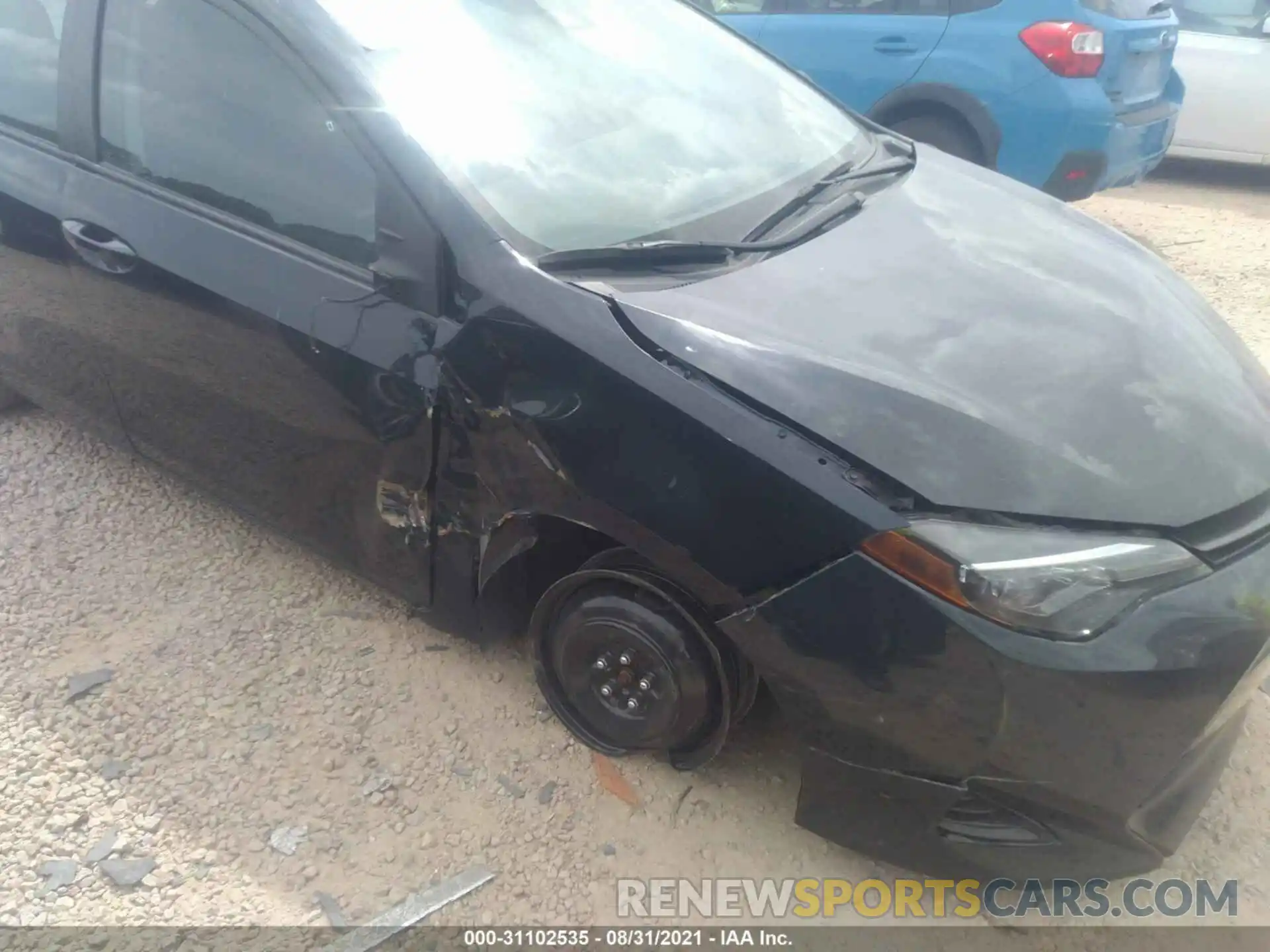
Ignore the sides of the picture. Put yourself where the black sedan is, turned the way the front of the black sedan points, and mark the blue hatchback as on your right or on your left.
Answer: on your left

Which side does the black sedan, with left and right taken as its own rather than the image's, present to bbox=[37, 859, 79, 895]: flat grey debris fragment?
right

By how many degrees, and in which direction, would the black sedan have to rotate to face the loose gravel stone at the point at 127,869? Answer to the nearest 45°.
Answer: approximately 90° to its right

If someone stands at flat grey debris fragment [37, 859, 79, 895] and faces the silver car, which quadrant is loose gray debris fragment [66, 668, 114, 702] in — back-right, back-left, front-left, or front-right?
front-left

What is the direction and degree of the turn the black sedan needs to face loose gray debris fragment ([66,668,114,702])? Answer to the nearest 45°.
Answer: approximately 135° to its right

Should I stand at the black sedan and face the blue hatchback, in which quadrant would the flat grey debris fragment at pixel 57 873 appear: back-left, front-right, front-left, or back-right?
back-left

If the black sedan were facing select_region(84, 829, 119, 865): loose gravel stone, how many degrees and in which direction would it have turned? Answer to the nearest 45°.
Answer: approximately 90° to its right

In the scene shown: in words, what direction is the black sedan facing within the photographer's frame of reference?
facing the viewer and to the right of the viewer

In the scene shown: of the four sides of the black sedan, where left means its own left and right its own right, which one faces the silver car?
left
